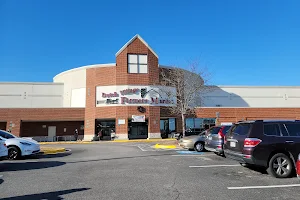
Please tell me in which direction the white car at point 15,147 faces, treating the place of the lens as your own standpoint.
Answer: facing the viewer and to the right of the viewer

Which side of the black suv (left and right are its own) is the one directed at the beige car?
left

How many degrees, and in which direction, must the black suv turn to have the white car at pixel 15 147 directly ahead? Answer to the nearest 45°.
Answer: approximately 135° to its left

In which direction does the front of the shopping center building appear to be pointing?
toward the camera

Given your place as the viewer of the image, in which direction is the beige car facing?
facing the viewer and to the left of the viewer

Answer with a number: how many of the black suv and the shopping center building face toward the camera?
1

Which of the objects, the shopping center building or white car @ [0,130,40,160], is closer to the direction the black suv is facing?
the shopping center building

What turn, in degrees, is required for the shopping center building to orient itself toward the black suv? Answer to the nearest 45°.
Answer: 0° — it already faces it

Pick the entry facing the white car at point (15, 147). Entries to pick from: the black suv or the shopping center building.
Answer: the shopping center building

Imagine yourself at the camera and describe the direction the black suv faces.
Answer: facing away from the viewer and to the right of the viewer

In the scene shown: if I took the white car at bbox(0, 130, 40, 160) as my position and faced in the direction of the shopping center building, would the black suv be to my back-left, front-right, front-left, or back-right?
back-right

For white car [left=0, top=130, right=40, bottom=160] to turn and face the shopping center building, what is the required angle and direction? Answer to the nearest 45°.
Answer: approximately 90° to its left

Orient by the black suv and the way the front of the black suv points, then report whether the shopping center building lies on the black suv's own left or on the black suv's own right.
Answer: on the black suv's own left

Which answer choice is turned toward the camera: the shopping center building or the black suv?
the shopping center building

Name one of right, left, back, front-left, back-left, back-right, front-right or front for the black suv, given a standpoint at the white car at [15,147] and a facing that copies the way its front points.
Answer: front
